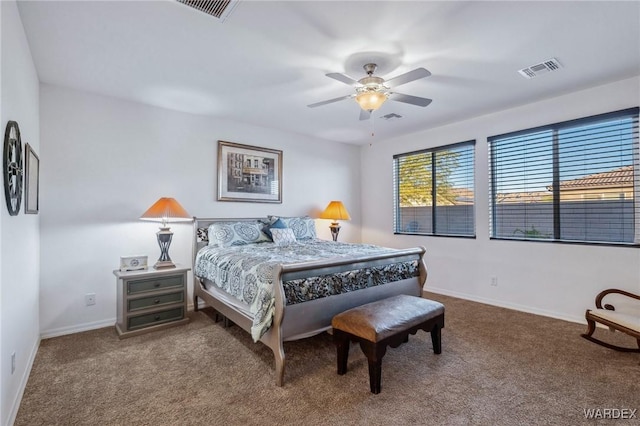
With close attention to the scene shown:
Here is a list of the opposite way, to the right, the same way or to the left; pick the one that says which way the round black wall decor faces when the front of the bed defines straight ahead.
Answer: to the left

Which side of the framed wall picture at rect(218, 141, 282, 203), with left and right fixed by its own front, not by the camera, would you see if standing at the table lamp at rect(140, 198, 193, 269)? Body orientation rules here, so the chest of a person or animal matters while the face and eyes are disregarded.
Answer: right

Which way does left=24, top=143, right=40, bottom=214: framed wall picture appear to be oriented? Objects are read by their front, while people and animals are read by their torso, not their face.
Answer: to the viewer's right

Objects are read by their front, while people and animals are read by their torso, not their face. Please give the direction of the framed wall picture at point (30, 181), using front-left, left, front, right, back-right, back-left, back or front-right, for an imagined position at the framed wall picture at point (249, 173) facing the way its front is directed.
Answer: right

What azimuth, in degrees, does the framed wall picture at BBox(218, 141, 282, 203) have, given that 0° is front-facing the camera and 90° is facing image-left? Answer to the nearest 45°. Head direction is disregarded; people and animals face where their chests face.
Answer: approximately 315°

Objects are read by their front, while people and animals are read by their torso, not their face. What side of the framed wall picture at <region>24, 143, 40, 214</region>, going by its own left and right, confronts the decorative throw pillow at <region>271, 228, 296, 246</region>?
front

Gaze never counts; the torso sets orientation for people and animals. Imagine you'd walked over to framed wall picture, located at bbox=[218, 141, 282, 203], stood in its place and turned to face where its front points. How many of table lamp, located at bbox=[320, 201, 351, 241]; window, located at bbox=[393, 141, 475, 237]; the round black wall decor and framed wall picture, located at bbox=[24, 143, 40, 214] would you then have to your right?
2

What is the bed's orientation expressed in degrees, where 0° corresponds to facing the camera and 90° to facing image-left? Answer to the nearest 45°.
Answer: approximately 315°

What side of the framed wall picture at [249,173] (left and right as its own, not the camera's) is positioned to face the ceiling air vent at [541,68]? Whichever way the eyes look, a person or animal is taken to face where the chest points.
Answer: front

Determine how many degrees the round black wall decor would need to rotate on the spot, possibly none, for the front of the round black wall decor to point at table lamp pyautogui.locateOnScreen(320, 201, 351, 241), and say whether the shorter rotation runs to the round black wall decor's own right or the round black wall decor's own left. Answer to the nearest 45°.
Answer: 0° — it already faces it

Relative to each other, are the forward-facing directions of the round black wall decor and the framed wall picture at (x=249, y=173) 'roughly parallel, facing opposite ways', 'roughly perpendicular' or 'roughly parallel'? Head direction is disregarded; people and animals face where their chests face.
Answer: roughly perpendicular

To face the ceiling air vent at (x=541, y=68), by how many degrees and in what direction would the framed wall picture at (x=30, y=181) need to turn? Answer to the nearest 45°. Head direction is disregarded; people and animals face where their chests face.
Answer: approximately 45° to its right

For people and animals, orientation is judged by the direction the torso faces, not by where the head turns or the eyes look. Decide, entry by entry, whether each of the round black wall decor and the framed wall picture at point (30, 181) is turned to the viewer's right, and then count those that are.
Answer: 2

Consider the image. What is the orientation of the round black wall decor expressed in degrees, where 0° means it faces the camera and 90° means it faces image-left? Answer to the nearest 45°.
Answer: approximately 270°
